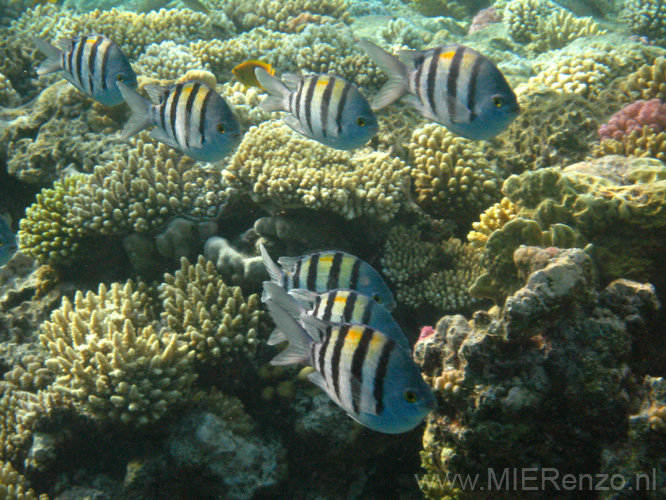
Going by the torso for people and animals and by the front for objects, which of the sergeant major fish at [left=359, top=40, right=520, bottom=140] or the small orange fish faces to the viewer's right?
the sergeant major fish

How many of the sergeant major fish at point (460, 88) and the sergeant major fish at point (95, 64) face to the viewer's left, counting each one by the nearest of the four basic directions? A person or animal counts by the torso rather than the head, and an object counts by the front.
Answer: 0

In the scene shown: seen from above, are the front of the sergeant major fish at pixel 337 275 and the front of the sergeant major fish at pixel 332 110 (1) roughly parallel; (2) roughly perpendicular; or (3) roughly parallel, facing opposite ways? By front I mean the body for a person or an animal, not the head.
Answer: roughly parallel

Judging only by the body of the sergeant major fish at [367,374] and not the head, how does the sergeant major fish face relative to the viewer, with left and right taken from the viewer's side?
facing to the right of the viewer

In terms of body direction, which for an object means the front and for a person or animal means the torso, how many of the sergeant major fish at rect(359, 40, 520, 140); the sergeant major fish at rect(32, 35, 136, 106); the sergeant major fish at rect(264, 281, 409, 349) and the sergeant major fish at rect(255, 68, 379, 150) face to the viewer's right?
4

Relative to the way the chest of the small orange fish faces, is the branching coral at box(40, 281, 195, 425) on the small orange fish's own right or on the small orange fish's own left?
on the small orange fish's own left

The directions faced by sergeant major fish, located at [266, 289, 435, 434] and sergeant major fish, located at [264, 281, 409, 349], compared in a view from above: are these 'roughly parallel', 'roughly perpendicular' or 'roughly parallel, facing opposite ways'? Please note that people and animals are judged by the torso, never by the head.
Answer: roughly parallel

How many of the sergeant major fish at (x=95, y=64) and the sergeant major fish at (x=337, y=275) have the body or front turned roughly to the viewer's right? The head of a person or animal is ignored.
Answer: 2

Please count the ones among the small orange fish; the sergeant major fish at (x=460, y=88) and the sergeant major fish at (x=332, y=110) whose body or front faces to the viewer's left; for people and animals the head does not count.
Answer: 1

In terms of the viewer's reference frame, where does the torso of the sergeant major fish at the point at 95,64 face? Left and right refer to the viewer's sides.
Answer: facing to the right of the viewer

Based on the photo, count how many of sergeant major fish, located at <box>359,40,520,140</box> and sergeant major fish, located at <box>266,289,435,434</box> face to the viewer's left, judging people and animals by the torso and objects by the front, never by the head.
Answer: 0

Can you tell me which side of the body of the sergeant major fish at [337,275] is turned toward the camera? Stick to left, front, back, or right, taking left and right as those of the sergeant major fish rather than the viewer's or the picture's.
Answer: right

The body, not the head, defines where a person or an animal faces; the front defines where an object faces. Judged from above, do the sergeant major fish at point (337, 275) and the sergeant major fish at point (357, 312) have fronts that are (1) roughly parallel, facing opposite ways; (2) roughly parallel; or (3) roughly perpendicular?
roughly parallel

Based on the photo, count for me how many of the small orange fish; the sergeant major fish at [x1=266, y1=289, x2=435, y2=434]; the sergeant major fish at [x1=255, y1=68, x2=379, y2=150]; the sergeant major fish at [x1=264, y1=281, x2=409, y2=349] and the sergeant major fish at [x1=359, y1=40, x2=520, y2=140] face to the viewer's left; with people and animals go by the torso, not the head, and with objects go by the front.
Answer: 1

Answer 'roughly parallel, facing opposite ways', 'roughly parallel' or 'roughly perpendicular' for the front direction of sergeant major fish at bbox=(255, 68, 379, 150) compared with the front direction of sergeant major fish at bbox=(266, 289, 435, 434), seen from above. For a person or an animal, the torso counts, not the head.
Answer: roughly parallel

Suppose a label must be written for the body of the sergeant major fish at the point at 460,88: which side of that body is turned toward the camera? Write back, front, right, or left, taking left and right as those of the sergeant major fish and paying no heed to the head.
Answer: right
